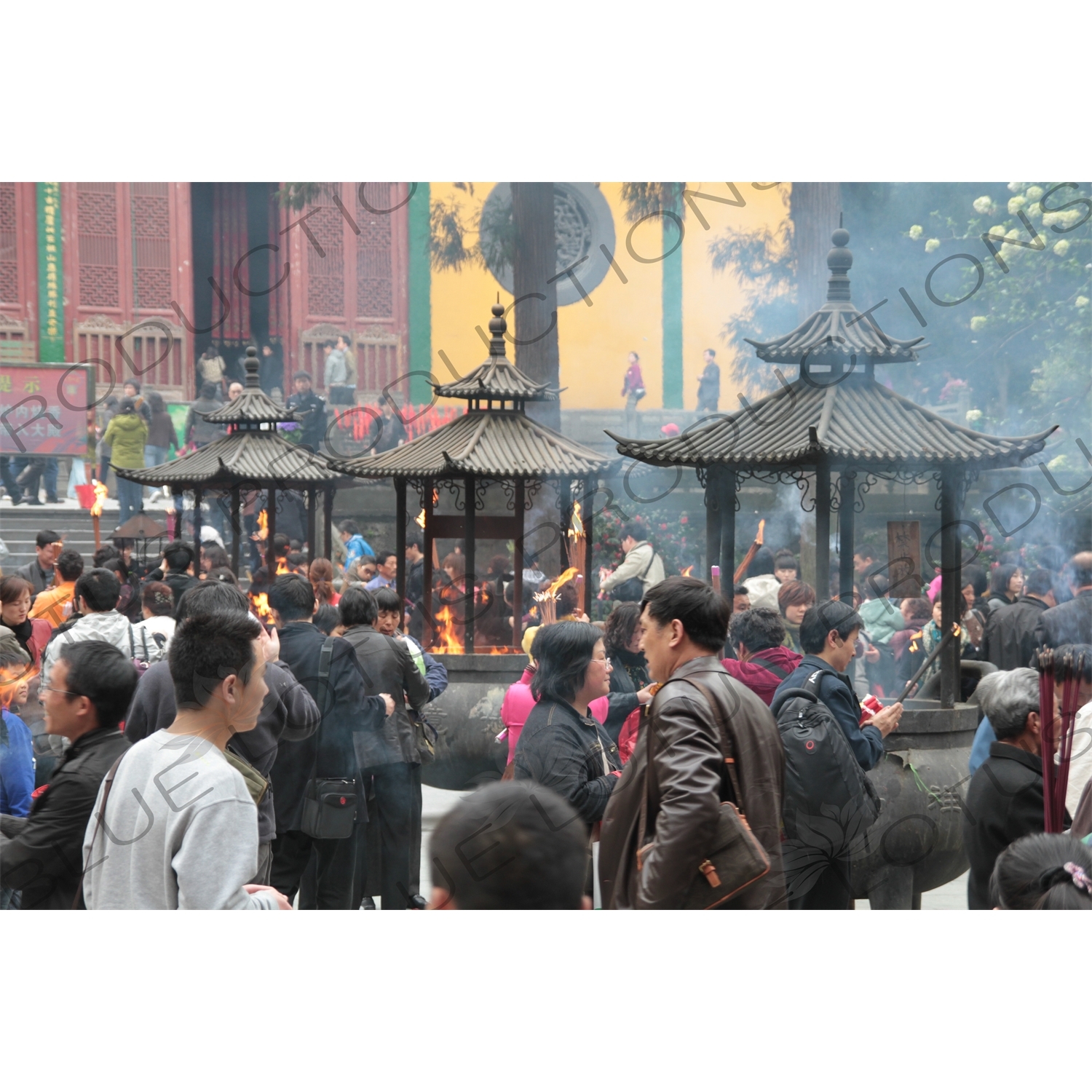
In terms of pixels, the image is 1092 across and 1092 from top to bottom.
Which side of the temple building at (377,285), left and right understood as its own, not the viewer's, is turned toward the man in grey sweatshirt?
front

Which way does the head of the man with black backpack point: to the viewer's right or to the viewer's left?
to the viewer's right

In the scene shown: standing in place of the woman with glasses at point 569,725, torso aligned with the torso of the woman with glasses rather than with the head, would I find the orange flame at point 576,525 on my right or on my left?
on my left

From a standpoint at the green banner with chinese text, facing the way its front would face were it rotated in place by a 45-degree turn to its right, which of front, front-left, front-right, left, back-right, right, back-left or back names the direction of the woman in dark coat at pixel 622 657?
front-left

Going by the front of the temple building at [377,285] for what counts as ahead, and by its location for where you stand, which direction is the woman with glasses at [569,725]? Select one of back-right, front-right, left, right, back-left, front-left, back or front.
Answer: front

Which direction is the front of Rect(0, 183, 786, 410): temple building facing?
toward the camera

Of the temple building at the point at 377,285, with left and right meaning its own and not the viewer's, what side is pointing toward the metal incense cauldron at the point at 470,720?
front

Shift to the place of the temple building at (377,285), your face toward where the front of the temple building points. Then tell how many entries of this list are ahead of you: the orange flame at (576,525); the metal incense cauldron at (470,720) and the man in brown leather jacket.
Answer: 3

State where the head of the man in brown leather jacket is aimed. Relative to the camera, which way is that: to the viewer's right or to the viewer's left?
to the viewer's left

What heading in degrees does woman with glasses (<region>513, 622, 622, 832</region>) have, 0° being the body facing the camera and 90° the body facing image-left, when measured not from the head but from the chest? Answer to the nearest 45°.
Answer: approximately 270°

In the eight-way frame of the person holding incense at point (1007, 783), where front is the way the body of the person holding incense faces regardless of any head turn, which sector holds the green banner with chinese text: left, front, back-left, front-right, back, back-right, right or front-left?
left

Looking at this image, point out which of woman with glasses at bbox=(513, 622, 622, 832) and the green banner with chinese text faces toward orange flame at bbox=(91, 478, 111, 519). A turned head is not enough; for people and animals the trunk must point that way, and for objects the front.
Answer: the green banner with chinese text
